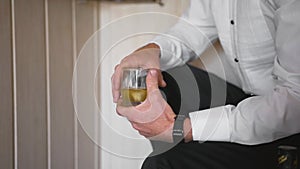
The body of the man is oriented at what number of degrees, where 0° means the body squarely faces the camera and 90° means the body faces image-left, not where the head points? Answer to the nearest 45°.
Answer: approximately 45°
